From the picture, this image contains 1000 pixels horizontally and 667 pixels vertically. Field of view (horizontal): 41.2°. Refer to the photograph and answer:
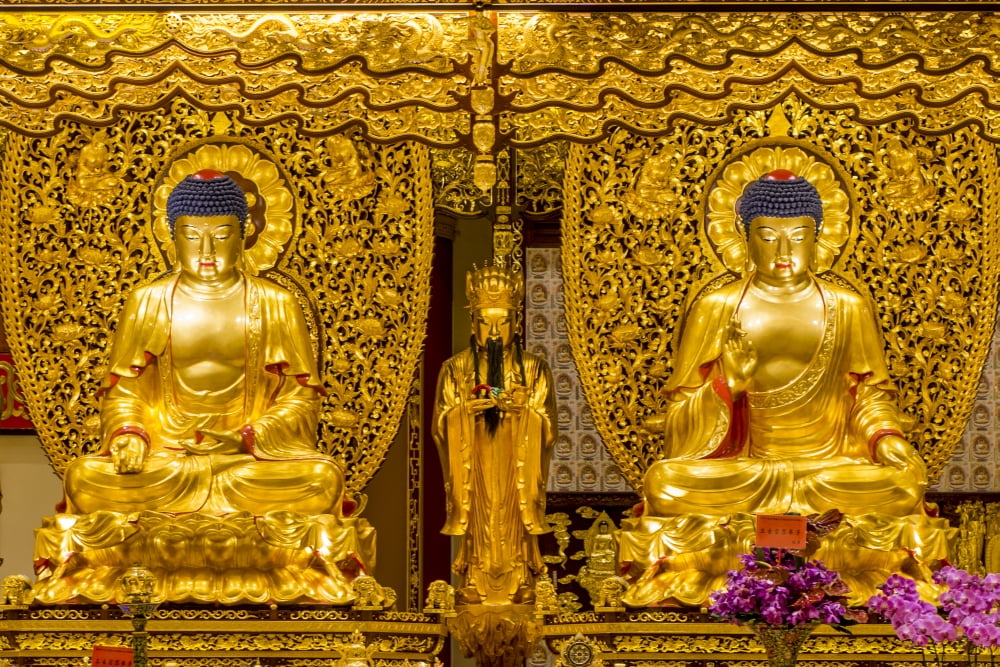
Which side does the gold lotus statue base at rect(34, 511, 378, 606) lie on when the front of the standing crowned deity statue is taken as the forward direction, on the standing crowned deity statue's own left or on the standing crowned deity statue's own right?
on the standing crowned deity statue's own right

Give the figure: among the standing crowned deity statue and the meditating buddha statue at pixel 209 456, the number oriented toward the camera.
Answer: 2

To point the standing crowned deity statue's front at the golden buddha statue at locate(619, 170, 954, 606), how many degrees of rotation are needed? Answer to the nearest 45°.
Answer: approximately 90° to its left

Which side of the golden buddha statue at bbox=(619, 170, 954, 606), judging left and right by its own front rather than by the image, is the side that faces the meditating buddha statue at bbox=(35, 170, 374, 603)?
right

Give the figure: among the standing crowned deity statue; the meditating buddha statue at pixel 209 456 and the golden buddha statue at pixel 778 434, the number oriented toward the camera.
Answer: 3

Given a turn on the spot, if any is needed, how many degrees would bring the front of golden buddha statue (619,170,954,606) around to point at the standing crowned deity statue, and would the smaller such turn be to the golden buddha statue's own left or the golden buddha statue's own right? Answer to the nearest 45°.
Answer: approximately 90° to the golden buddha statue's own right

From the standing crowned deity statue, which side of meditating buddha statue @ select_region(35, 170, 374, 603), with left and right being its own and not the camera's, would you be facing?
left

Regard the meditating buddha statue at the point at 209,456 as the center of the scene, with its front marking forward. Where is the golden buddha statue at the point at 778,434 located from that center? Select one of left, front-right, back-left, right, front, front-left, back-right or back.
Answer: left
